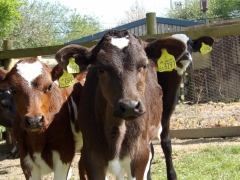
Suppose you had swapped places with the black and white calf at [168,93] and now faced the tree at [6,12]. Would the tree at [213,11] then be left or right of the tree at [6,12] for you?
right

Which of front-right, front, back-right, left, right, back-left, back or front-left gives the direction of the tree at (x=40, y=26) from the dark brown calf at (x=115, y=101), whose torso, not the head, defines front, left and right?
back

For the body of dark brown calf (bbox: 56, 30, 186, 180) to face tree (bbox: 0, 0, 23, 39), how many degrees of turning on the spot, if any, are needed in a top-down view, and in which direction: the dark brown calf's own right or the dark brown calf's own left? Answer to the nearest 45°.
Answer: approximately 180°

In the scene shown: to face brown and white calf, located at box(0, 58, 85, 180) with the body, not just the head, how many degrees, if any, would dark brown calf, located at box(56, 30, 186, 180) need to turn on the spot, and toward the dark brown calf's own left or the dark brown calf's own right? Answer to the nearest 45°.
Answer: approximately 135° to the dark brown calf's own right

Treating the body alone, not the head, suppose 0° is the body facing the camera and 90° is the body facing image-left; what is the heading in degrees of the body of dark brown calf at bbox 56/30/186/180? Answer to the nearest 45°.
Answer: approximately 0°

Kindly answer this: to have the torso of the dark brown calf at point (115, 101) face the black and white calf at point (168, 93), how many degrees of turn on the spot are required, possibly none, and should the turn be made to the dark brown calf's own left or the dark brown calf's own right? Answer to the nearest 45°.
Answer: approximately 180°

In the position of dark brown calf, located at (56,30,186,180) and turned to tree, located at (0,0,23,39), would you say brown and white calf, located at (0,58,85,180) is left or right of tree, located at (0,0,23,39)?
left

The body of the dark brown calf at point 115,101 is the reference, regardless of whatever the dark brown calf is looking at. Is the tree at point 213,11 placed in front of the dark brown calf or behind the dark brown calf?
behind
